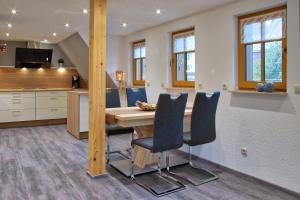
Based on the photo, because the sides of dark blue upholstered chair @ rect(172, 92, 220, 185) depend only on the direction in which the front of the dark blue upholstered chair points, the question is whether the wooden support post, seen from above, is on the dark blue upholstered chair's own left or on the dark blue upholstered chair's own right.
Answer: on the dark blue upholstered chair's own left

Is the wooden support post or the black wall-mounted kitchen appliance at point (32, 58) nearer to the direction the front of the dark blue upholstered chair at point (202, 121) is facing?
the black wall-mounted kitchen appliance

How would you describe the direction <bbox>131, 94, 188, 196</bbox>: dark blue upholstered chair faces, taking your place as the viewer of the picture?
facing away from the viewer and to the left of the viewer

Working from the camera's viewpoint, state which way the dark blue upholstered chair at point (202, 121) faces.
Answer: facing away from the viewer and to the left of the viewer

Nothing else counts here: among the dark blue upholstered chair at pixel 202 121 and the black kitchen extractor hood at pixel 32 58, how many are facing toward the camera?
1
